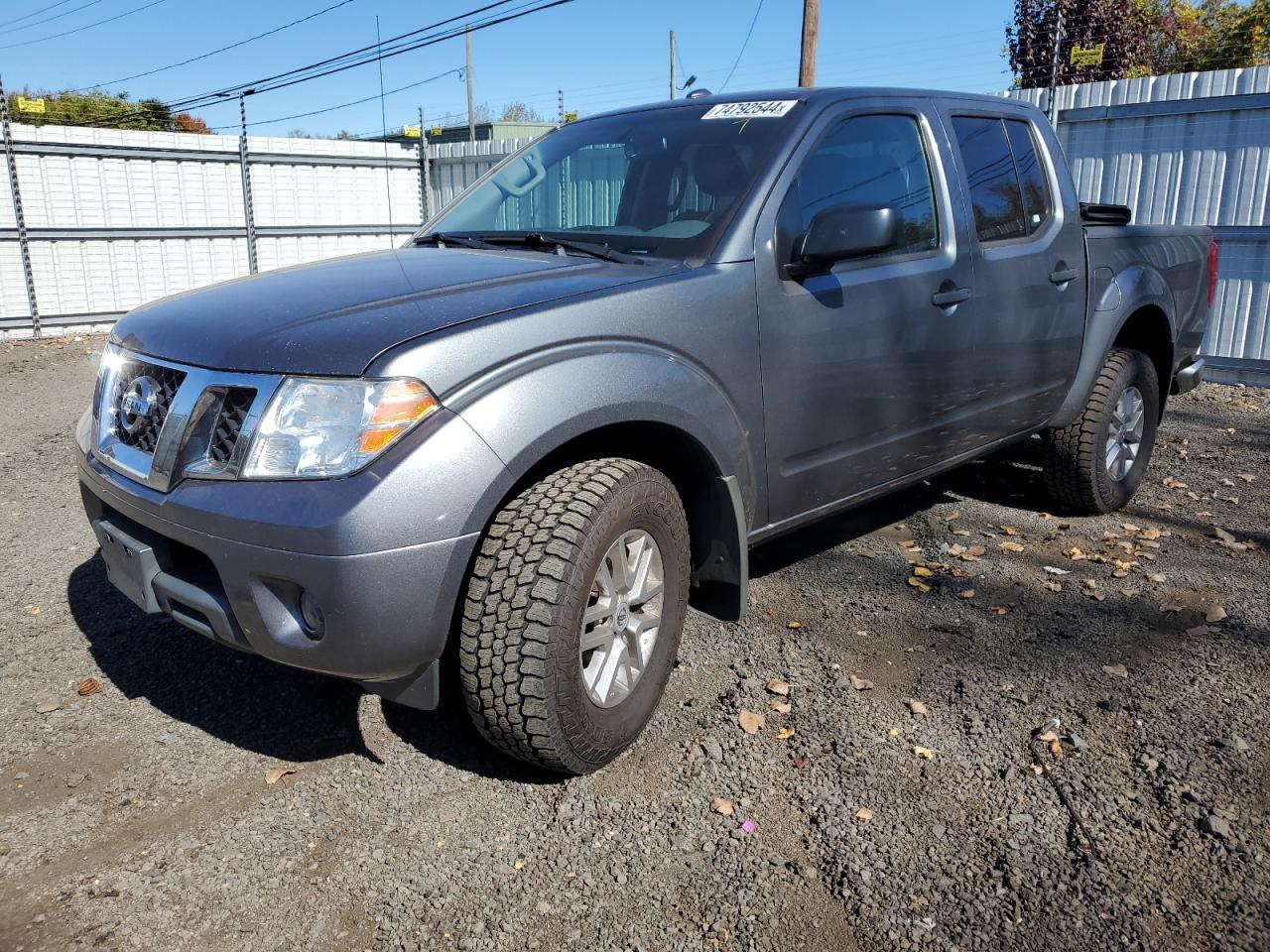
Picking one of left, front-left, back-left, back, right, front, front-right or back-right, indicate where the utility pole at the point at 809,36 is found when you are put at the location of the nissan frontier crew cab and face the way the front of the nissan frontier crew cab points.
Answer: back-right

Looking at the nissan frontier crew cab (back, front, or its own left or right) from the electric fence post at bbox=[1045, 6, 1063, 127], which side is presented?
back

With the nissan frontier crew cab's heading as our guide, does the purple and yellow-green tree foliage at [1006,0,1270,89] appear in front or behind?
behind

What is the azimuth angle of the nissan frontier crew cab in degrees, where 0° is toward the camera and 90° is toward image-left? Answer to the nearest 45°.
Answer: approximately 45°

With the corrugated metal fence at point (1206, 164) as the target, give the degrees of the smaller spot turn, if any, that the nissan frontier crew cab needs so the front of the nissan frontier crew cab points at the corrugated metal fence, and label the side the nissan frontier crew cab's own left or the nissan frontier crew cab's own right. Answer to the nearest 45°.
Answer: approximately 180°

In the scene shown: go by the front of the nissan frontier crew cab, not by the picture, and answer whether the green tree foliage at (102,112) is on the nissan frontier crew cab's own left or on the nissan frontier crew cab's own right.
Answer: on the nissan frontier crew cab's own right
